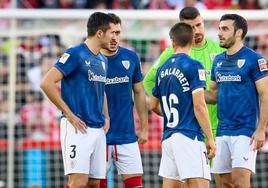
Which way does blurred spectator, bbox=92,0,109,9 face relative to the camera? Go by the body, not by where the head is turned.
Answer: toward the camera

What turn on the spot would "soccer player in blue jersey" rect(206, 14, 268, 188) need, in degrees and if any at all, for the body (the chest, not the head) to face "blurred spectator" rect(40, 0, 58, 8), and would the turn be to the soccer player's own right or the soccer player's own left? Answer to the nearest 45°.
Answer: approximately 90° to the soccer player's own right

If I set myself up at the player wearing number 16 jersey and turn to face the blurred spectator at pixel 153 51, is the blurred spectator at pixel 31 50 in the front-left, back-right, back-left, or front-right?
front-left

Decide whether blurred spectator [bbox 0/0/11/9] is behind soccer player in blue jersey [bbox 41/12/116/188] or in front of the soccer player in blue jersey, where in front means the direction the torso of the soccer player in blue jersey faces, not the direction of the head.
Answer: behind

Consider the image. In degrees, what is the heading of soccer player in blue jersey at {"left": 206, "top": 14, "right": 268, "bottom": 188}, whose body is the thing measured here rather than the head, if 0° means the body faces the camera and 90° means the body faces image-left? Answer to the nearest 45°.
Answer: approximately 45°

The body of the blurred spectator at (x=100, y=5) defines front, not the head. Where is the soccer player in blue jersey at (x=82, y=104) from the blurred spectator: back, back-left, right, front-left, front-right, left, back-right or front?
front

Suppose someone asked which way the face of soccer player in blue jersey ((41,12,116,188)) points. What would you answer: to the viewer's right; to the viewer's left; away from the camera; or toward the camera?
to the viewer's right

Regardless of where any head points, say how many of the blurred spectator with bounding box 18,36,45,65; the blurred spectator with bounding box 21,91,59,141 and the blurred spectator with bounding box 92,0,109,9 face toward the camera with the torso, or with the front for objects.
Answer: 3

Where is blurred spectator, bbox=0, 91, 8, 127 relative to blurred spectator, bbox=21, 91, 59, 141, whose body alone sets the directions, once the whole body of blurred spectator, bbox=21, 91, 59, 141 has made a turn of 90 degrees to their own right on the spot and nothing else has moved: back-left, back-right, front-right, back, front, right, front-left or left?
front

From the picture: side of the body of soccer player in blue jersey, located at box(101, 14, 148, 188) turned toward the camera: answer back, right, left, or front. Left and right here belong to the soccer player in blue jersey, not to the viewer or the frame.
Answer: front
